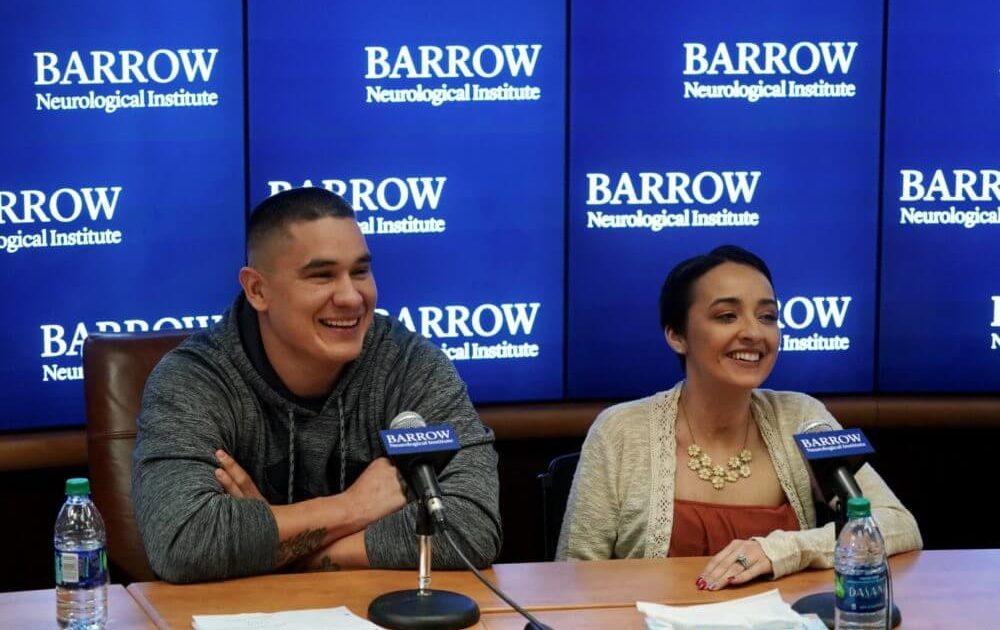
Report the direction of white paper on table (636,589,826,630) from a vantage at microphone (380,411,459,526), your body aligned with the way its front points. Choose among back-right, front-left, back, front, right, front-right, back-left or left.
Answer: back-right

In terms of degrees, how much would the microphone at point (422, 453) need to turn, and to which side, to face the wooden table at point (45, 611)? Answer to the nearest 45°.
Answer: approximately 45° to its left

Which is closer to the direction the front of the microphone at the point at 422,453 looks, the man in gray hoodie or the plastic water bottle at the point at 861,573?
the man in gray hoodie

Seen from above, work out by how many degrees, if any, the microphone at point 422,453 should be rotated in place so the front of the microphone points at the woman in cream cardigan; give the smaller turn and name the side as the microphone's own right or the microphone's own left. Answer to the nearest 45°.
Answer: approximately 90° to the microphone's own right

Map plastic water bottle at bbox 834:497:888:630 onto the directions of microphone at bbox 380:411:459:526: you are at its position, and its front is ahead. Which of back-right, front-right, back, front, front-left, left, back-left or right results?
back-right

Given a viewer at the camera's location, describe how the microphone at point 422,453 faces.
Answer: facing away from the viewer and to the left of the viewer

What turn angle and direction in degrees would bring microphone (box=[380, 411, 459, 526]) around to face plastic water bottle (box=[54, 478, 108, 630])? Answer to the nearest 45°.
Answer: approximately 45° to its left

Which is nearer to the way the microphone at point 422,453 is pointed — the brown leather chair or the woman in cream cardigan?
the brown leather chair

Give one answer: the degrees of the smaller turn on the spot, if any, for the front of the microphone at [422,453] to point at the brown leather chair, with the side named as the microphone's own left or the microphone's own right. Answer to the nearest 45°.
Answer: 0° — it already faces it

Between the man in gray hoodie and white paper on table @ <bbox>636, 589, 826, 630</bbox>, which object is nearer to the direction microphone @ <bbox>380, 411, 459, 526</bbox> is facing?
the man in gray hoodie

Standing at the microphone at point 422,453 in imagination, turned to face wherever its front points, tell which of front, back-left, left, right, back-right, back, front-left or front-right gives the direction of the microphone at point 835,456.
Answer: back-right
